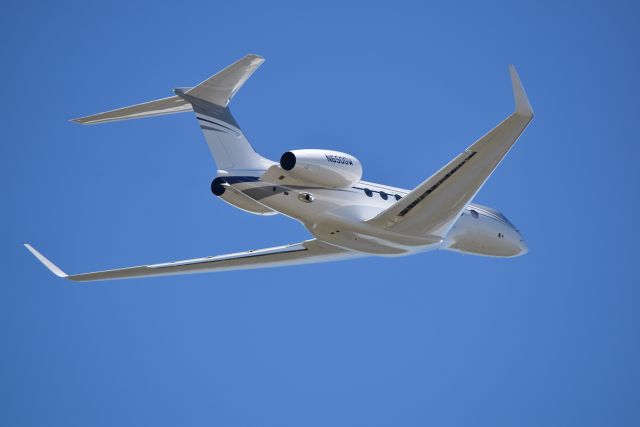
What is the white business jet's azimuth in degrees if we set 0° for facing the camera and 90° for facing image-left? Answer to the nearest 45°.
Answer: approximately 225°
